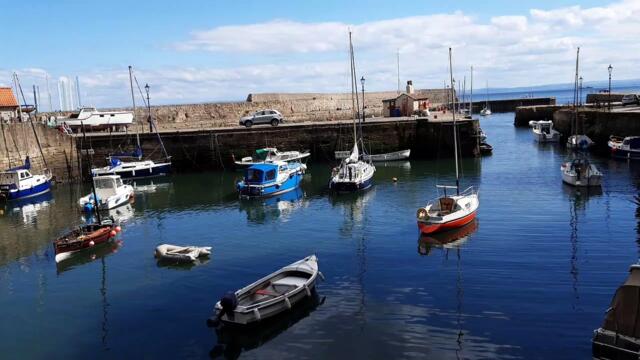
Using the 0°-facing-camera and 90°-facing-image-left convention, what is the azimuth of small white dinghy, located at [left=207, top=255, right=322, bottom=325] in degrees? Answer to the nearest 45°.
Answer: approximately 225°

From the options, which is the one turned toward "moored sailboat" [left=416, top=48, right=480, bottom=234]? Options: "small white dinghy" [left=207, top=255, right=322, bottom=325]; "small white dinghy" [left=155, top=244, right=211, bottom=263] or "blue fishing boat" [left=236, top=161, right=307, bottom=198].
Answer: "small white dinghy" [left=207, top=255, right=322, bottom=325]

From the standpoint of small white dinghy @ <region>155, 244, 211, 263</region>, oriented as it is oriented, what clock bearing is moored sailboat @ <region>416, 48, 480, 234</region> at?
The moored sailboat is roughly at 6 o'clock from the small white dinghy.

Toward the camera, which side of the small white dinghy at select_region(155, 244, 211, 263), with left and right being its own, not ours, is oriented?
left

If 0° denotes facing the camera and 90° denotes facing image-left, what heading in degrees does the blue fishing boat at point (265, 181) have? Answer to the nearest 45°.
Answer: approximately 225°

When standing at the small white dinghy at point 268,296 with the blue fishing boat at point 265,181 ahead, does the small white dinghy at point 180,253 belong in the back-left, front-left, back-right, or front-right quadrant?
front-left

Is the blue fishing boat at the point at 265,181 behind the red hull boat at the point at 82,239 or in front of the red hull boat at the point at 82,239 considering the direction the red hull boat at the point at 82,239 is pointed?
in front

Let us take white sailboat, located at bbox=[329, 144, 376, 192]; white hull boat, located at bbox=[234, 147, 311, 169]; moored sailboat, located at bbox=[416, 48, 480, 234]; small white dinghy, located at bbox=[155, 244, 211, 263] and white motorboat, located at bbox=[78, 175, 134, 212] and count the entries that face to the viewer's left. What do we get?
1

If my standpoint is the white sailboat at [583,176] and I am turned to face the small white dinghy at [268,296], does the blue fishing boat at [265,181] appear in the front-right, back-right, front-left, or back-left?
front-right

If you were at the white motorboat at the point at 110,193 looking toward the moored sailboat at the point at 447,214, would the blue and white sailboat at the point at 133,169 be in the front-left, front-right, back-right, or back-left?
back-left

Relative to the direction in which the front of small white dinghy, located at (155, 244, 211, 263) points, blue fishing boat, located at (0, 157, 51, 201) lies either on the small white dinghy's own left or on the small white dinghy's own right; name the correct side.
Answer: on the small white dinghy's own right

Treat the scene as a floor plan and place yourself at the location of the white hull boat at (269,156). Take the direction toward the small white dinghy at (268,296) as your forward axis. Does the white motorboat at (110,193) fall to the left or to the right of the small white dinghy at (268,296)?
right

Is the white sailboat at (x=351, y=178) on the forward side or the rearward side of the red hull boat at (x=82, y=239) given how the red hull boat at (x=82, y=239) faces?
on the forward side
